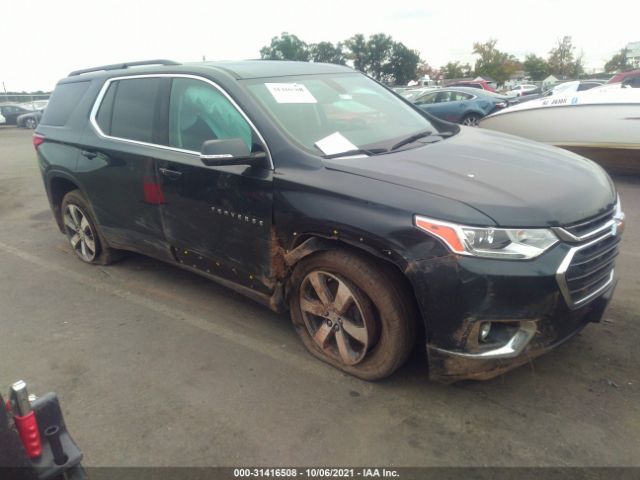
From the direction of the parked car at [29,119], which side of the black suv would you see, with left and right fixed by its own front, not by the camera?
back

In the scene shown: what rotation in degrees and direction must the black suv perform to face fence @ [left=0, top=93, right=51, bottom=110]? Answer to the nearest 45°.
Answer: approximately 180°

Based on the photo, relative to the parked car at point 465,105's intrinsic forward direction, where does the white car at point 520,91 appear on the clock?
The white car is roughly at 2 o'clock from the parked car.

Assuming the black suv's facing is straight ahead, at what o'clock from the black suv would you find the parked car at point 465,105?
The parked car is roughly at 8 o'clock from the black suv.

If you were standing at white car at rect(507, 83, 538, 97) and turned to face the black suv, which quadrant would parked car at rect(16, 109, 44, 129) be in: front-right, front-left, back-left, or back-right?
front-right

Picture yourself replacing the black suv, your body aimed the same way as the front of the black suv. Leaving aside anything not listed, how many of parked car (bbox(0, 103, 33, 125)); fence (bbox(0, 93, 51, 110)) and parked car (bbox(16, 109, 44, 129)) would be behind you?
3

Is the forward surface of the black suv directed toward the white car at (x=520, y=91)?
no

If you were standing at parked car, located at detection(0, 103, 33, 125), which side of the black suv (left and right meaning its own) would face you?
back

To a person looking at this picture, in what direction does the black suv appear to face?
facing the viewer and to the right of the viewer

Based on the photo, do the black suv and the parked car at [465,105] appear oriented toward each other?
no
